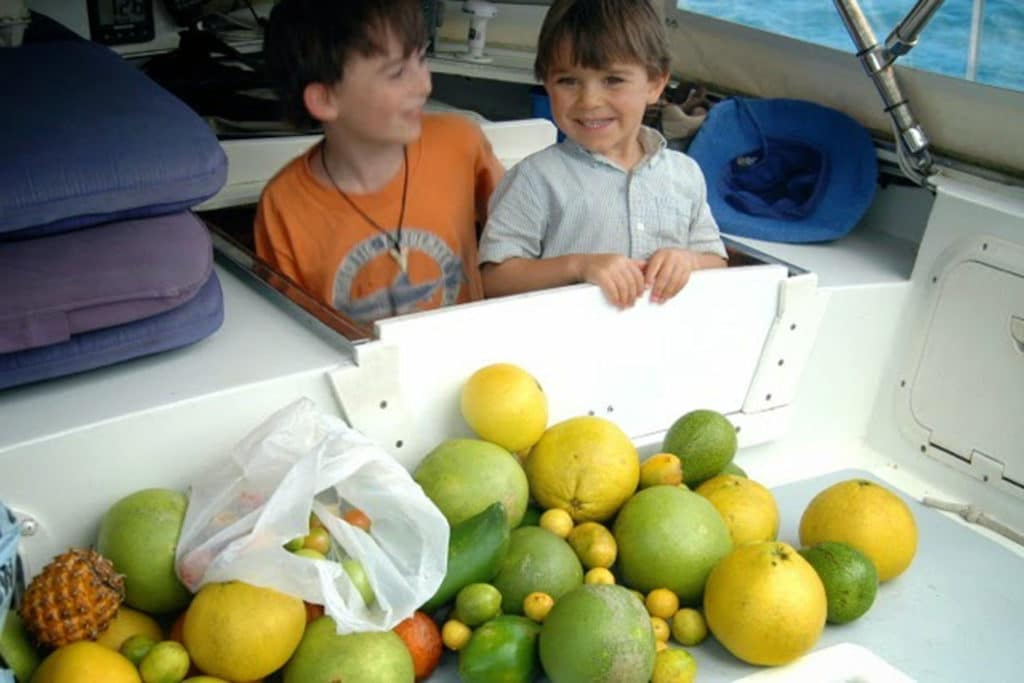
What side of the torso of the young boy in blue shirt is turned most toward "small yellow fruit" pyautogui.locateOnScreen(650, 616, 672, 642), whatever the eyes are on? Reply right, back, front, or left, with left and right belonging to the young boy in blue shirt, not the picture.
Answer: front

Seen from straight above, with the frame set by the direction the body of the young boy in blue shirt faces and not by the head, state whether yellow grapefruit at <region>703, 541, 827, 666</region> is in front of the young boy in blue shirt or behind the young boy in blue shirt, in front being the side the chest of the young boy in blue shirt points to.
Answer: in front

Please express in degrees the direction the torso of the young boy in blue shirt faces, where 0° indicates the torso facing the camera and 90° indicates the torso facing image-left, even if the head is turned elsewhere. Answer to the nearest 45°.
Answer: approximately 0°

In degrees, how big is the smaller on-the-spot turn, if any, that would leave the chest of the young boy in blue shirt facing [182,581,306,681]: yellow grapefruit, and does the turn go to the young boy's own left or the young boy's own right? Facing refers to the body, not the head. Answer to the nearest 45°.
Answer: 0° — they already face it

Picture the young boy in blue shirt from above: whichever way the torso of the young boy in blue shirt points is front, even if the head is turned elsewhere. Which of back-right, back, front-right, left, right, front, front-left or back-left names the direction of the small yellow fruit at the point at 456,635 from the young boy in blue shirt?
front

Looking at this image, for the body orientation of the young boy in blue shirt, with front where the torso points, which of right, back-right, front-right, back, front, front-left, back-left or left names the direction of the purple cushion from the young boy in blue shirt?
front-right

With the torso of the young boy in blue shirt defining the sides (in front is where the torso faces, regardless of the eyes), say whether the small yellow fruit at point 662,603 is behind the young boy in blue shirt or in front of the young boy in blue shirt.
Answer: in front

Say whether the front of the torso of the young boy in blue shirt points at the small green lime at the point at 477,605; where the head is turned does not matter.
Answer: yes

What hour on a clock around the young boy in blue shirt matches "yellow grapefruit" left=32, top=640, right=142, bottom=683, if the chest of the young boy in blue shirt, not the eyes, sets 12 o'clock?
The yellow grapefruit is roughly at 1 o'clock from the young boy in blue shirt.

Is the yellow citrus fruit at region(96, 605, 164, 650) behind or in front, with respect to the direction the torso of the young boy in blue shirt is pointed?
in front
